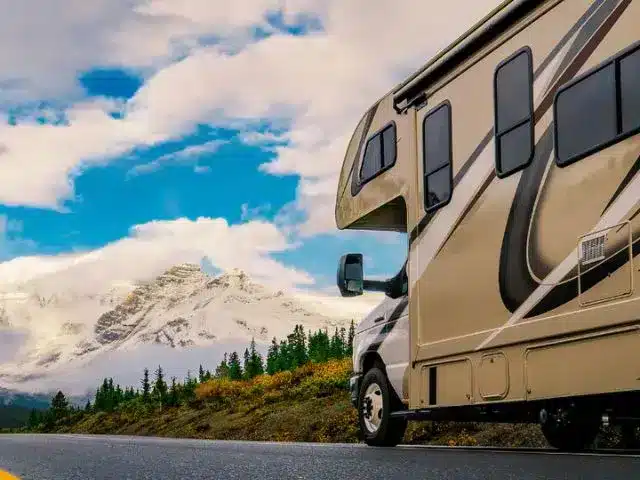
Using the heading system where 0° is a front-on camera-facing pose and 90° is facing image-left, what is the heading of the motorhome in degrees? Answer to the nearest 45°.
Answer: approximately 135°
